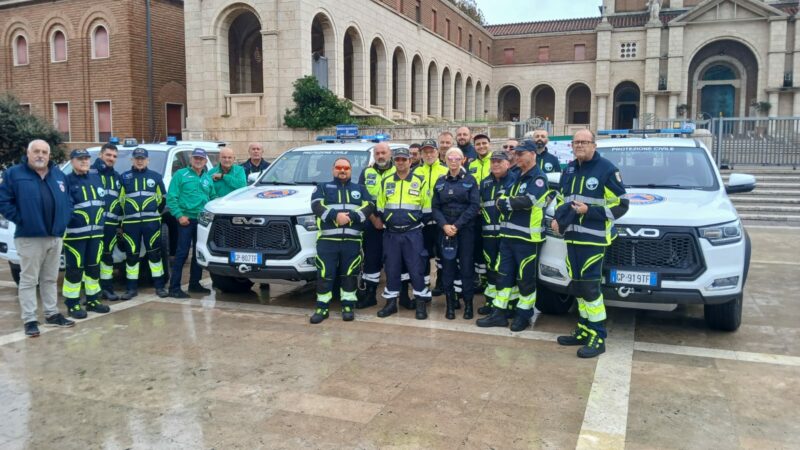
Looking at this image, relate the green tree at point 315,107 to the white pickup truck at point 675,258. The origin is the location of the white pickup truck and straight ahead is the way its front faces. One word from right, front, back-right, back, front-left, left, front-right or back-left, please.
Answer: back-right

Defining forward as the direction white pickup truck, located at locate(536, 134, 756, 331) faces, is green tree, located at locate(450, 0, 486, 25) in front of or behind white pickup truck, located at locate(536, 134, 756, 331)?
behind

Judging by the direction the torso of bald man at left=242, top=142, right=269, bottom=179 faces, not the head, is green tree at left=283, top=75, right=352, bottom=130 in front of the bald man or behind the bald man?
behind

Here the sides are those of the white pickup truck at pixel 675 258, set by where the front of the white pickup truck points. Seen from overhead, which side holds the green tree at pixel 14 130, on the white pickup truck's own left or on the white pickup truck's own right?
on the white pickup truck's own right

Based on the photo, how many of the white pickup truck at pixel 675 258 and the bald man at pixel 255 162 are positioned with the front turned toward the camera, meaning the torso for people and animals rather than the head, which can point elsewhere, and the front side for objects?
2

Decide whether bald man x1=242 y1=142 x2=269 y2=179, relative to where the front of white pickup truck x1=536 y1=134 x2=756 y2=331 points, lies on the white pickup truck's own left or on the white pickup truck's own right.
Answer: on the white pickup truck's own right

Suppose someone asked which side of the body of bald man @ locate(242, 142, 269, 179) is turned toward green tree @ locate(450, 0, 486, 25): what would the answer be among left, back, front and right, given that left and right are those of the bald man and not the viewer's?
back

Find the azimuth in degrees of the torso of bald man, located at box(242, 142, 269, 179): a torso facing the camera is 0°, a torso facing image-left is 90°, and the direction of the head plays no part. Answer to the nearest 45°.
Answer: approximately 0°

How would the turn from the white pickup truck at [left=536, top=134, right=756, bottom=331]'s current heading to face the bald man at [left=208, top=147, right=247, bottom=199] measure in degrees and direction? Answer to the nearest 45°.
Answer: approximately 90° to its right
